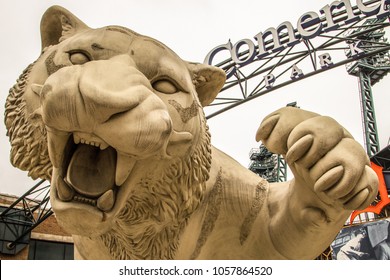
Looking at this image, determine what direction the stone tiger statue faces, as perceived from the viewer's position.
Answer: facing the viewer and to the left of the viewer

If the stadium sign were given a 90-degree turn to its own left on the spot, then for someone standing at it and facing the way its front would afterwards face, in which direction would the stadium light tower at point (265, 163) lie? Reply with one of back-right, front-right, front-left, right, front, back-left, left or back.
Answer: back-left

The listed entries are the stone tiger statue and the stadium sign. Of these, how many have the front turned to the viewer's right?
0

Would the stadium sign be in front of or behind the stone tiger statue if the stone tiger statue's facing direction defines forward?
behind

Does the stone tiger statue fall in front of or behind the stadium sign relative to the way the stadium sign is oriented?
in front
